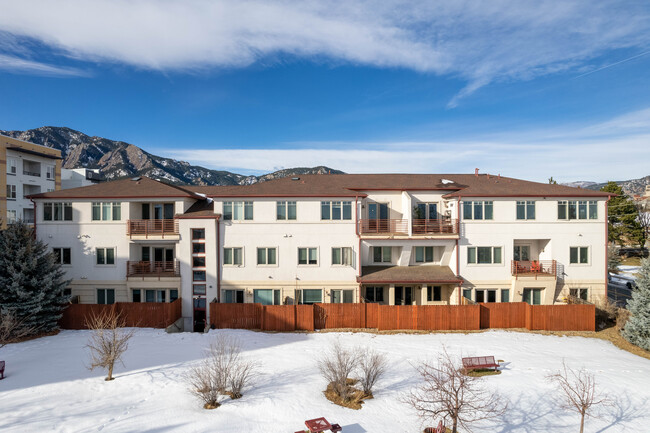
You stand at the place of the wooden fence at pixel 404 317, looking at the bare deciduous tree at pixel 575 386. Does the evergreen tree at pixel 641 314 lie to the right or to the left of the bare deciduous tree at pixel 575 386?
left

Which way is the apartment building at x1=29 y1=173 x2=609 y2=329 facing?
toward the camera

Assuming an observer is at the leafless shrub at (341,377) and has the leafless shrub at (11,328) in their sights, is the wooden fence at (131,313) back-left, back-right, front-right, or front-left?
front-right

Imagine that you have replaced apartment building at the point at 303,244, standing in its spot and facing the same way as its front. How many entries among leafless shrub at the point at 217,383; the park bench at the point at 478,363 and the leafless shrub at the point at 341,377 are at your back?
0

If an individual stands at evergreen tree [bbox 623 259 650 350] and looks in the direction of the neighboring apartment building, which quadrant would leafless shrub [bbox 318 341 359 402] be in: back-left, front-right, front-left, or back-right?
front-left

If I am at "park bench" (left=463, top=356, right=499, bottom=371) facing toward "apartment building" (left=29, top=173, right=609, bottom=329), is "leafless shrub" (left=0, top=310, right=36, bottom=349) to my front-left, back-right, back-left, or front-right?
front-left

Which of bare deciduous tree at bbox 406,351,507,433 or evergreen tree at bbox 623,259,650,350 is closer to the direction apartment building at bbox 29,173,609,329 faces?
the bare deciduous tree

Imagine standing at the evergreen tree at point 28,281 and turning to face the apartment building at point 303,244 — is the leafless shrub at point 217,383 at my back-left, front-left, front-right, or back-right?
front-right

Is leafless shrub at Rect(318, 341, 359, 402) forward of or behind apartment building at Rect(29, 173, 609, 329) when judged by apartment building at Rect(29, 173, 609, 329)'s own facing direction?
forward
